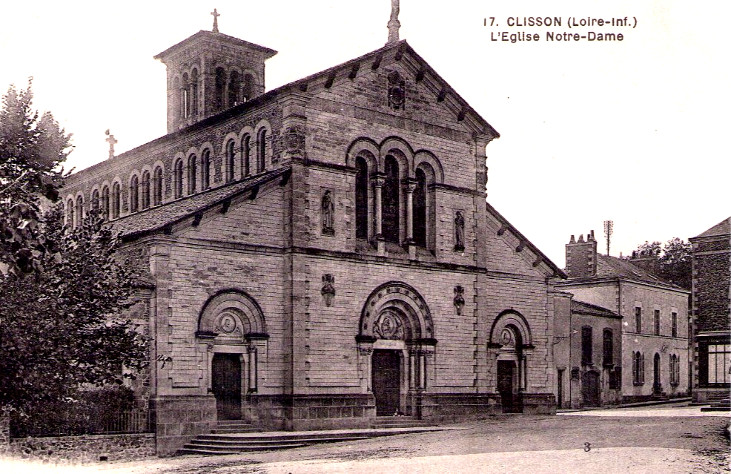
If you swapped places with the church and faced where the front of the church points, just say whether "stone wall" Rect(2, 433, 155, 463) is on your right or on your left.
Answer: on your right

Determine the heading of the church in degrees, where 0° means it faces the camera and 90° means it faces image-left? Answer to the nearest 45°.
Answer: approximately 315°

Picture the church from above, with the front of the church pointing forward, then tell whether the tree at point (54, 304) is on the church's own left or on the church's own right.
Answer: on the church's own right
